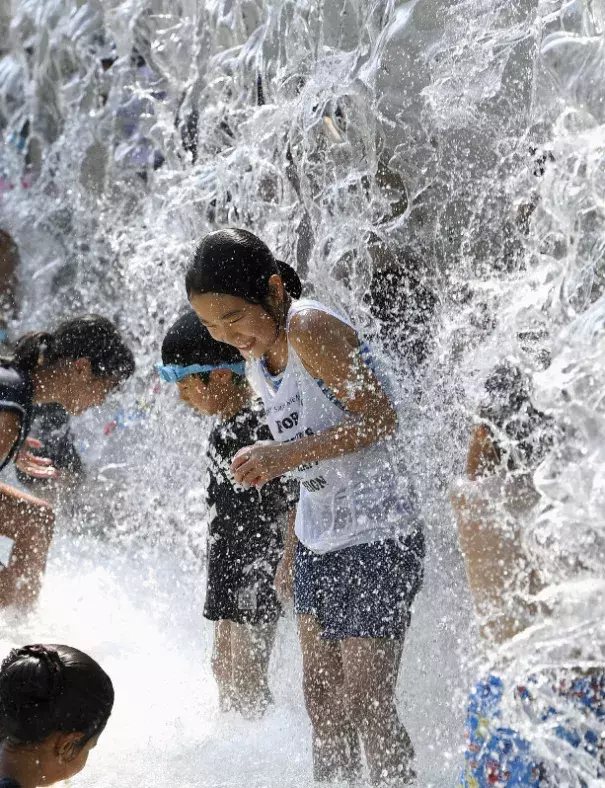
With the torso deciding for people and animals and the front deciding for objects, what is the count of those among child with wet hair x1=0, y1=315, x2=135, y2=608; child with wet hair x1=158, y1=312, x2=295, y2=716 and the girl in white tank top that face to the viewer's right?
1

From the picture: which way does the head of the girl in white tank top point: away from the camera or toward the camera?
toward the camera

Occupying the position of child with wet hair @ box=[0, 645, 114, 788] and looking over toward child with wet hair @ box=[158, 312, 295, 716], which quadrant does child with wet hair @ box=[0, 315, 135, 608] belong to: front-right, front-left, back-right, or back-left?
front-left

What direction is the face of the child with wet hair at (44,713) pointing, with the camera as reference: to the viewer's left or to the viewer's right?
to the viewer's right

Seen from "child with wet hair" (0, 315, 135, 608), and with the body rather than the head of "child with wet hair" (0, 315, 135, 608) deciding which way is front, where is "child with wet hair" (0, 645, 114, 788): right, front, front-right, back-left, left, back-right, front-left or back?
right

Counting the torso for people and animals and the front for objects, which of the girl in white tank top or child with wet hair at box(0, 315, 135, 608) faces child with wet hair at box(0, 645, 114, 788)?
the girl in white tank top

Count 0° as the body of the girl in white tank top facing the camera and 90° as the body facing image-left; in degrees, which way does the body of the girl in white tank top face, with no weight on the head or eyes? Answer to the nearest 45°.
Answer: approximately 45°

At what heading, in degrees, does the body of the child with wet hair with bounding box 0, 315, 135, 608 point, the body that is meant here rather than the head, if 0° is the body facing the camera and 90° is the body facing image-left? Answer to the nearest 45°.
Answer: approximately 270°
